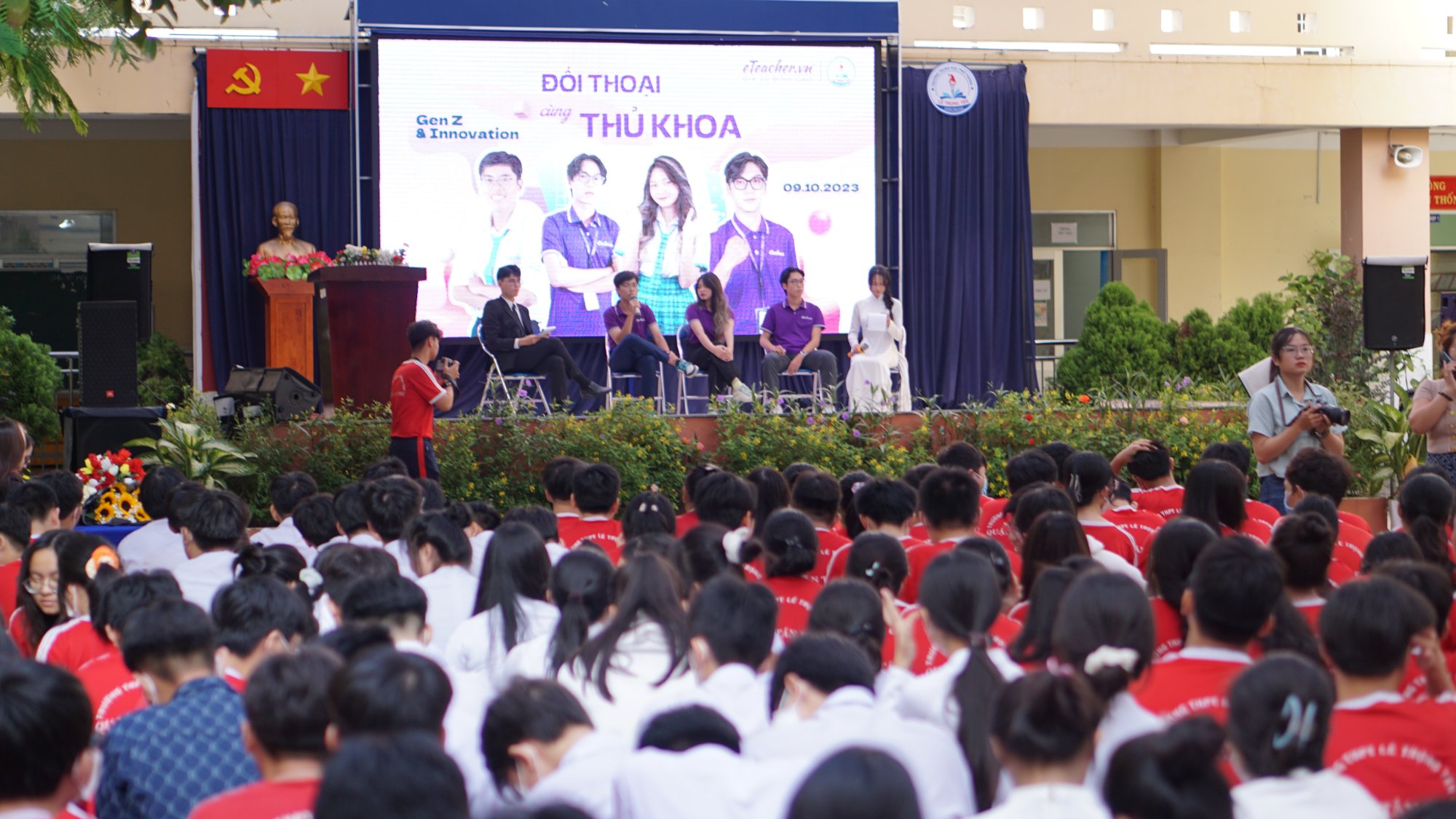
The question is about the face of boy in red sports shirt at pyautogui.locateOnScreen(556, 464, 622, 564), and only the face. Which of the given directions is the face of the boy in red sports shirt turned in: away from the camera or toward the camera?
away from the camera

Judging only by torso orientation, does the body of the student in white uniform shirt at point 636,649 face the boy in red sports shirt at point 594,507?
yes

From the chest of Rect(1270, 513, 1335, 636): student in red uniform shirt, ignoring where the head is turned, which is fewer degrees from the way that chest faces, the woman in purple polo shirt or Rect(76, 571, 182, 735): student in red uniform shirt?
the woman in purple polo shirt

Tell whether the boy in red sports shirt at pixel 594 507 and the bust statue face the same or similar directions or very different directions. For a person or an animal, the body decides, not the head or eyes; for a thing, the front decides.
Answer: very different directions

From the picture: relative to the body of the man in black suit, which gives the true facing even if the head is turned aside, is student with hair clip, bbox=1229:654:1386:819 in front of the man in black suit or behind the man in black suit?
in front

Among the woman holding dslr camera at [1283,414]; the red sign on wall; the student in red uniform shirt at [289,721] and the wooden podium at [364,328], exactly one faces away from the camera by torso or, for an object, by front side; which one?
the student in red uniform shirt

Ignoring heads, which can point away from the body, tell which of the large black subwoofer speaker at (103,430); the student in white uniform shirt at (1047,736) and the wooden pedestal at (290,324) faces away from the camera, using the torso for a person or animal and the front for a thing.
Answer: the student in white uniform shirt

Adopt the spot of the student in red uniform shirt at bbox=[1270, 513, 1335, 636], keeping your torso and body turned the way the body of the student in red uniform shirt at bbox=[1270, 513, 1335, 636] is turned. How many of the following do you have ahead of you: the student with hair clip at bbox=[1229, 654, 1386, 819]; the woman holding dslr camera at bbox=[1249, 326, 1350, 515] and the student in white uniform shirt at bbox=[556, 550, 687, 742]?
1

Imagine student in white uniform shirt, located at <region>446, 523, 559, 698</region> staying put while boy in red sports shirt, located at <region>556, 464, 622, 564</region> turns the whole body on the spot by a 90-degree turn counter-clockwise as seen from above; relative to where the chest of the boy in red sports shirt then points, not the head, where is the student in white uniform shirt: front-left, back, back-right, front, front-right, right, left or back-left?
left

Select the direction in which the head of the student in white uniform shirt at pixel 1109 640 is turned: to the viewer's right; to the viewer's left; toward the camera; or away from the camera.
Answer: away from the camera

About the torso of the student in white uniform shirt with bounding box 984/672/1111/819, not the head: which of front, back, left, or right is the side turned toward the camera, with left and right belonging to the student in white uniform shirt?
back

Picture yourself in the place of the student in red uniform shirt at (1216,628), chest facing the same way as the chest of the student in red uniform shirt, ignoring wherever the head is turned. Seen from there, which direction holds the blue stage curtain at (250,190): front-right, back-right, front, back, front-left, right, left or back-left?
front-left

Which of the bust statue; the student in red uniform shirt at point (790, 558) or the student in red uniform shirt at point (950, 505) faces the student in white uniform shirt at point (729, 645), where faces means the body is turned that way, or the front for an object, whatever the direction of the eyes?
the bust statue

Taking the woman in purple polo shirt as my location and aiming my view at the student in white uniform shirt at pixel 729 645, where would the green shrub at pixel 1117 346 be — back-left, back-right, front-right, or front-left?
back-left

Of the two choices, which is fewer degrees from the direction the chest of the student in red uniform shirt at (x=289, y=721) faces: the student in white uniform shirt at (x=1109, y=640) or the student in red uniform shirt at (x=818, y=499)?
the student in red uniform shirt

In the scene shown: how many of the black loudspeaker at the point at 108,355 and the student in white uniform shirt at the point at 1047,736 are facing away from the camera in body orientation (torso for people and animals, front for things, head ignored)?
1

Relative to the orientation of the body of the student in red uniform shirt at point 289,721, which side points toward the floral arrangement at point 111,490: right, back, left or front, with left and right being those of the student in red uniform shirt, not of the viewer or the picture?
front

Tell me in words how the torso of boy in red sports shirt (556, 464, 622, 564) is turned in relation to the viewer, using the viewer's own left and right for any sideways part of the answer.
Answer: facing away from the viewer

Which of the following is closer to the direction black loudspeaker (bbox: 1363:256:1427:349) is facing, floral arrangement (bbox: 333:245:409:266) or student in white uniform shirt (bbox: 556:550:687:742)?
the student in white uniform shirt

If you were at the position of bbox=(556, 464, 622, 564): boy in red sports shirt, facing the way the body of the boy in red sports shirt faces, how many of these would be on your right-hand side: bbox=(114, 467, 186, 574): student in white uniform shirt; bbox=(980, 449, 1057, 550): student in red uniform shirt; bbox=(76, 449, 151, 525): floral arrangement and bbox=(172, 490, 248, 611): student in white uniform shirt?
1
